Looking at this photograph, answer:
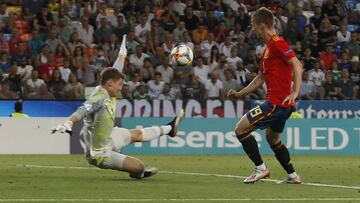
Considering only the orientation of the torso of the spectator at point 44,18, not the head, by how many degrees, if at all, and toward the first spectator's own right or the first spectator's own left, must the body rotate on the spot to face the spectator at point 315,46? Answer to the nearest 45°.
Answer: approximately 90° to the first spectator's own left

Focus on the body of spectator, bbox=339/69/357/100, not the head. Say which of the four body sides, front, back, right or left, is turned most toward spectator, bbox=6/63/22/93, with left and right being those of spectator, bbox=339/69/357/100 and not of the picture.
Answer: right

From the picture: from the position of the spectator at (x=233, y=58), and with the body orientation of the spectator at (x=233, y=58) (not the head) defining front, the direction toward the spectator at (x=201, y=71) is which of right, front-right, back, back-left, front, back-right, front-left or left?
front-right

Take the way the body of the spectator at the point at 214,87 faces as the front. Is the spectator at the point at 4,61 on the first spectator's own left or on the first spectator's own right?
on the first spectator's own right

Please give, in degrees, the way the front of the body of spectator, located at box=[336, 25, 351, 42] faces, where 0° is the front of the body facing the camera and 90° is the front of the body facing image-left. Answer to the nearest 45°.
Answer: approximately 0°

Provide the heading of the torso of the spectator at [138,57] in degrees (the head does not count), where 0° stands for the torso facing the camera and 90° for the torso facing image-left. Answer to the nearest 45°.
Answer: approximately 0°
